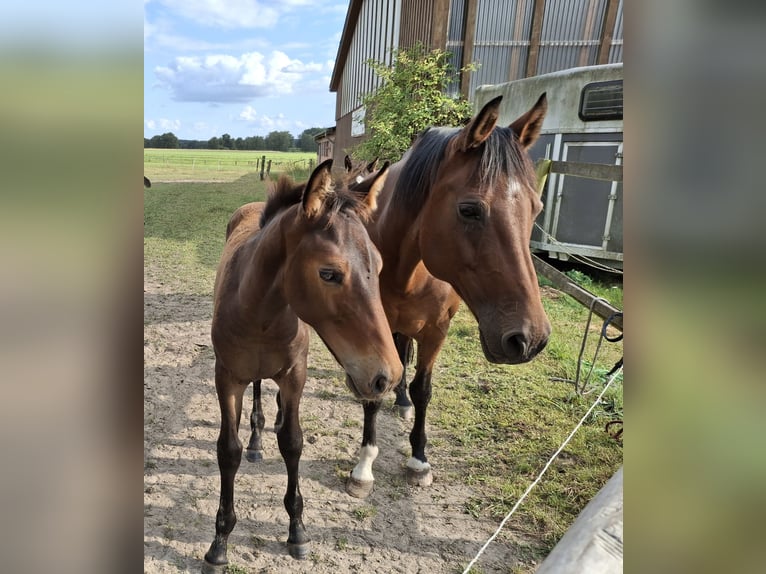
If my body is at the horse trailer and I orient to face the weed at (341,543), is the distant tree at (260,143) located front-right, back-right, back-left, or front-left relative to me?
back-right

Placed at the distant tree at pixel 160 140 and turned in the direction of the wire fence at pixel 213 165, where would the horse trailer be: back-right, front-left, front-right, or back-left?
front-right

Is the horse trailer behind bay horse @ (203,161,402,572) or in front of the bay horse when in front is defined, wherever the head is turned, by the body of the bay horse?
behind

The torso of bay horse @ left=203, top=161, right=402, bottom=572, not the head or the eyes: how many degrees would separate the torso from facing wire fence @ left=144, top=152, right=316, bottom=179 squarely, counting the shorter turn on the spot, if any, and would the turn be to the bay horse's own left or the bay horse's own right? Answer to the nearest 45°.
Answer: approximately 180°

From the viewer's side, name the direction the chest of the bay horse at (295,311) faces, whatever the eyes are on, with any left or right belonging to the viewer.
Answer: facing the viewer

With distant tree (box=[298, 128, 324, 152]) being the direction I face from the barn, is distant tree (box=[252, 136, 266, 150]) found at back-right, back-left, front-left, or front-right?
front-left

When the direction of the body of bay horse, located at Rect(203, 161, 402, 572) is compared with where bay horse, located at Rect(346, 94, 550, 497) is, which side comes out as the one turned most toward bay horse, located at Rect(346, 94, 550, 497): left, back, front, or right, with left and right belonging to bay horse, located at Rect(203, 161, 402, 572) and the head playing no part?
left
